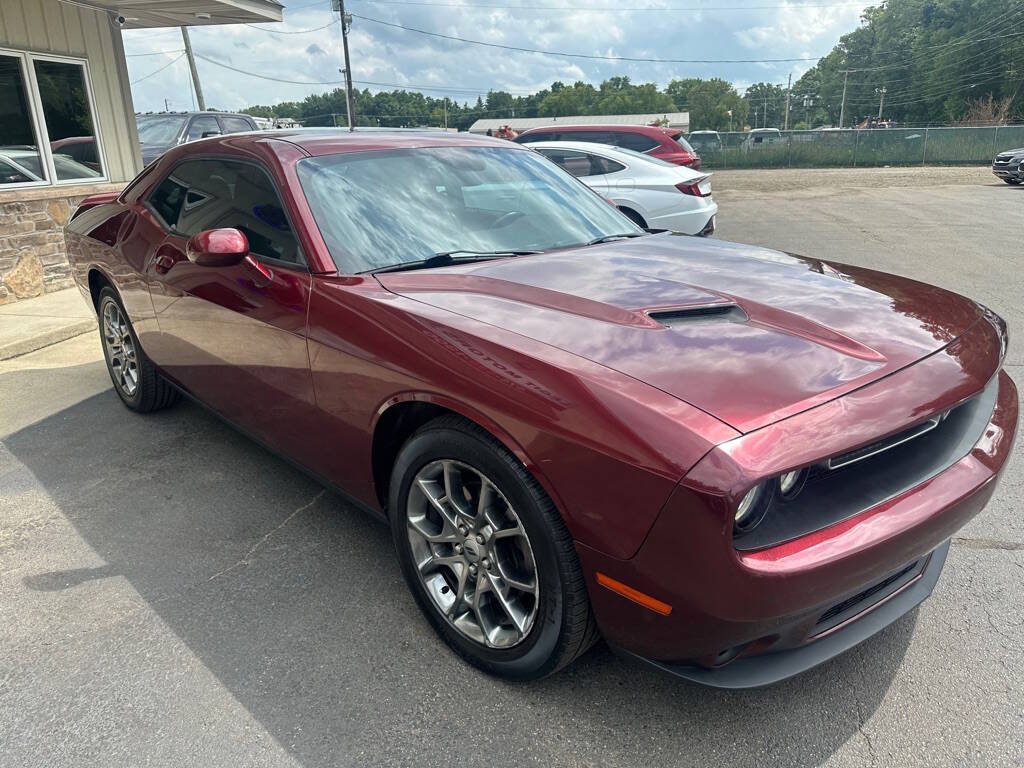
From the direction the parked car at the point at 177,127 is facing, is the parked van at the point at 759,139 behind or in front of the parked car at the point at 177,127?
behind

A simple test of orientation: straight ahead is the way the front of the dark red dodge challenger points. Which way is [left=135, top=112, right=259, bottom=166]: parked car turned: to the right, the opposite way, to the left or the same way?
to the right

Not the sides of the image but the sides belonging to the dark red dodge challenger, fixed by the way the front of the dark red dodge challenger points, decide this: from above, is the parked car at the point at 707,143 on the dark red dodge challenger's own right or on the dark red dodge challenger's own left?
on the dark red dodge challenger's own left

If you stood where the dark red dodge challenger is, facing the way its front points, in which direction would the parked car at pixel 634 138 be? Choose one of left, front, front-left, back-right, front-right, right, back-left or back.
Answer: back-left

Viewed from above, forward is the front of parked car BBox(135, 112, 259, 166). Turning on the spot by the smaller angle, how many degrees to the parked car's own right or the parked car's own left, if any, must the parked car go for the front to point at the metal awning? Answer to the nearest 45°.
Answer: approximately 45° to the parked car's own left

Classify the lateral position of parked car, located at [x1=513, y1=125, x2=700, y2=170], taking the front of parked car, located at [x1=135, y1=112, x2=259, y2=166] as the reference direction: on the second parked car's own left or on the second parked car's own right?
on the second parked car's own left

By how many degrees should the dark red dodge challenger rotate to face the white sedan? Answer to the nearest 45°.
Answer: approximately 135° to its left

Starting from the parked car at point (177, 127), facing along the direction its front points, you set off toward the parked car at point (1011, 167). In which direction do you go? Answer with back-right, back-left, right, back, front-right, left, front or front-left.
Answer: back-left

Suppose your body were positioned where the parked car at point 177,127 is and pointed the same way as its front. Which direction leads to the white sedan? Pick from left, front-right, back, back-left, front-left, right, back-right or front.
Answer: left

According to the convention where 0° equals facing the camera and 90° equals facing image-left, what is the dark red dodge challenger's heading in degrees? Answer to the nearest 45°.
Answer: approximately 315°

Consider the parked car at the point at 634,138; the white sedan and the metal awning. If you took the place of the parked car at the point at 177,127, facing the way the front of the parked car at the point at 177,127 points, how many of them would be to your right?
0

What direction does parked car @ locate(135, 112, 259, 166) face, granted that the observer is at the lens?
facing the viewer and to the left of the viewer

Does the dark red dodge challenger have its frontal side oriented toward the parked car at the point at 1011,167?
no

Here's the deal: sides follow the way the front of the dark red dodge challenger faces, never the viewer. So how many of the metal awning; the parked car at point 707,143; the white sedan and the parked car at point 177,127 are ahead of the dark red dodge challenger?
0

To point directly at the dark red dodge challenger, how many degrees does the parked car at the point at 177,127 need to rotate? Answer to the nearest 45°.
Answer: approximately 45° to its left

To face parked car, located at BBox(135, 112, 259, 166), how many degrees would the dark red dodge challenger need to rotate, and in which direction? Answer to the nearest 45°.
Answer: approximately 180°

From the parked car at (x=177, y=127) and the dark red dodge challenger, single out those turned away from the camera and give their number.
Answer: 0

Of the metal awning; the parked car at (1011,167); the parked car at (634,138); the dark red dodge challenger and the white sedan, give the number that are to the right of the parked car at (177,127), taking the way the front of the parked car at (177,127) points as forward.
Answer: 0
